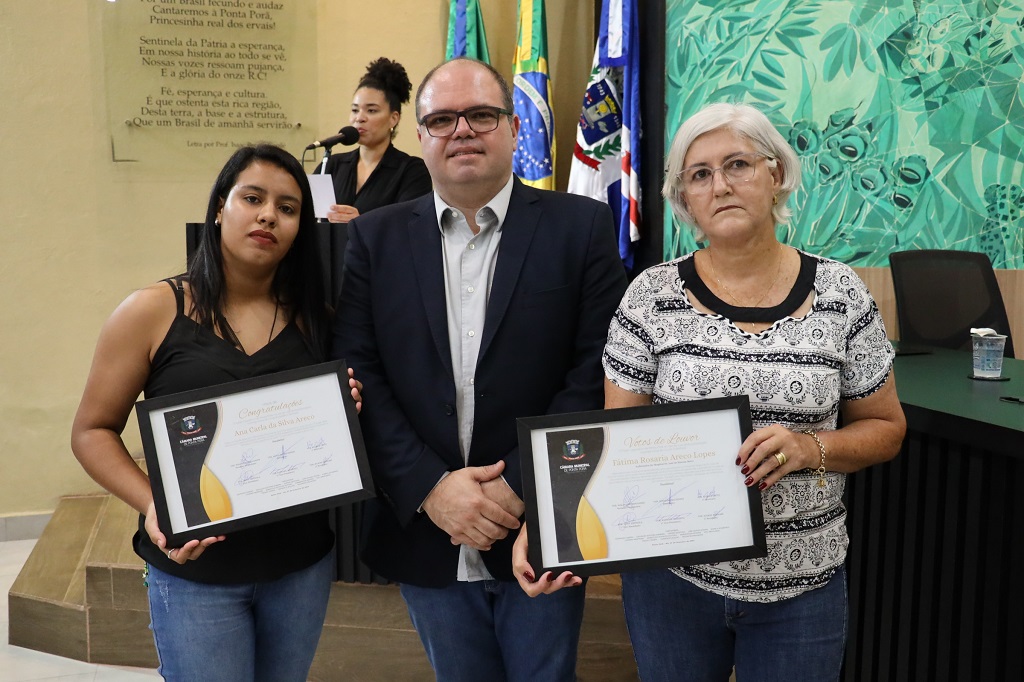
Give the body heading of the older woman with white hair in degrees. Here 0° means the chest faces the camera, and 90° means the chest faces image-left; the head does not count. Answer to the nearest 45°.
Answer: approximately 0°

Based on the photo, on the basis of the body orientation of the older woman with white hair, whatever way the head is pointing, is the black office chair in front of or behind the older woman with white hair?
behind

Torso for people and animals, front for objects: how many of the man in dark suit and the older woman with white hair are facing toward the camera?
2

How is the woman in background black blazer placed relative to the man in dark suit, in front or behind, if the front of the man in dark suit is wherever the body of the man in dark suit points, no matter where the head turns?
behind

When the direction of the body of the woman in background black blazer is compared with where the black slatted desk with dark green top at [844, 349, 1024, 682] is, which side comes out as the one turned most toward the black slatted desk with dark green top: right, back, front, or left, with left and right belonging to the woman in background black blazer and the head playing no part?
left

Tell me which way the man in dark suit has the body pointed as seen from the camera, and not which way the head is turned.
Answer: toward the camera

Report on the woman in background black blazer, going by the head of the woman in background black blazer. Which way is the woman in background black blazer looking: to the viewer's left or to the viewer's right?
to the viewer's left

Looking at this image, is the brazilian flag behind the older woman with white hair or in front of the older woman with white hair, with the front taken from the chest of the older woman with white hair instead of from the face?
behind

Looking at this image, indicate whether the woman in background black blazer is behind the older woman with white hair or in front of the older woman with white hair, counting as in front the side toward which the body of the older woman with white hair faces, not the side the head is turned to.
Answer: behind

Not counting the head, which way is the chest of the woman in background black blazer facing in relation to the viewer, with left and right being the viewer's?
facing the viewer and to the left of the viewer

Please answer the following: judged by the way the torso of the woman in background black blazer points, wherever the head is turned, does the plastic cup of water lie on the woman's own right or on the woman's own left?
on the woman's own left
